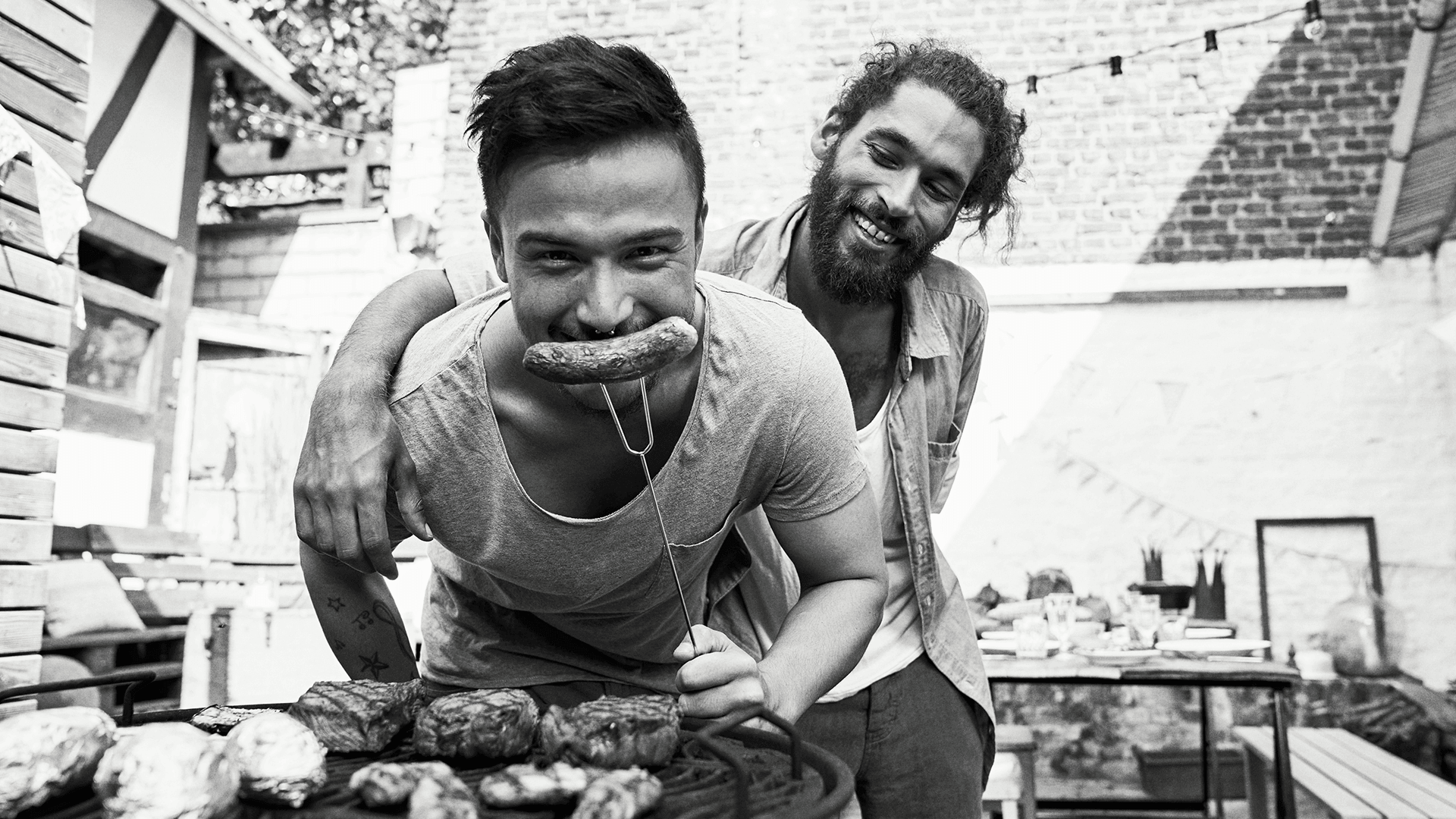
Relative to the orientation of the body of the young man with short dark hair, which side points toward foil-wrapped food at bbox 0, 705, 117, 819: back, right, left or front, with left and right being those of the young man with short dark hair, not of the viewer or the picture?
right

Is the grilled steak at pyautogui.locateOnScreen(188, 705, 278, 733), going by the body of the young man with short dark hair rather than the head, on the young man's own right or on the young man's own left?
on the young man's own right

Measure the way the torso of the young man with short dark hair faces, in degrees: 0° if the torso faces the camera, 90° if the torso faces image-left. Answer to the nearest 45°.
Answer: approximately 0°

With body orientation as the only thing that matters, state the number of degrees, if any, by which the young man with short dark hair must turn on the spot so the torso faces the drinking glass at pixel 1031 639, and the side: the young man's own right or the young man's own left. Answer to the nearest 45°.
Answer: approximately 135° to the young man's own left

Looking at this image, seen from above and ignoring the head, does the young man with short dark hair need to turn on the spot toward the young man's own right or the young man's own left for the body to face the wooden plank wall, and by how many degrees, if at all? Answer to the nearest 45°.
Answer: approximately 135° to the young man's own right

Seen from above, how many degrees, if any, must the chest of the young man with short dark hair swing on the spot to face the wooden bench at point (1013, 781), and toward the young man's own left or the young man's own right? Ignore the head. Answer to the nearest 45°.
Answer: approximately 135° to the young man's own left

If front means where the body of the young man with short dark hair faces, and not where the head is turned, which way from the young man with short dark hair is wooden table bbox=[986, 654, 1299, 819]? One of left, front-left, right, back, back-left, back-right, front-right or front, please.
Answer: back-left
